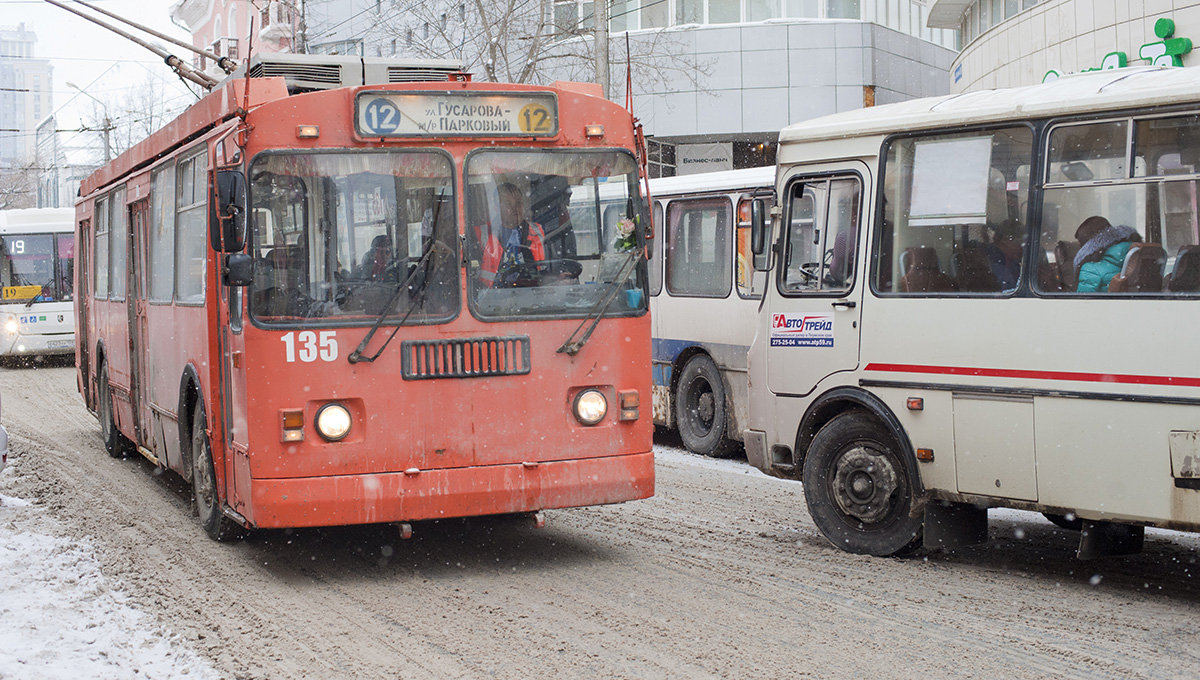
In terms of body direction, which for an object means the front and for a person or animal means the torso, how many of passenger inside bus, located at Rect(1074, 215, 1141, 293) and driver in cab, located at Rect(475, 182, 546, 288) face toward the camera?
1

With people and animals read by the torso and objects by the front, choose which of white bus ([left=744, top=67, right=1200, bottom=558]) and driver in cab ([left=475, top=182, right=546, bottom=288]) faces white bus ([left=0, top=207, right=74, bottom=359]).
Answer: white bus ([left=744, top=67, right=1200, bottom=558])

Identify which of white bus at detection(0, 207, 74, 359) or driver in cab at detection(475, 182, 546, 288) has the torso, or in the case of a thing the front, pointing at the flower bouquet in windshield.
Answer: the white bus

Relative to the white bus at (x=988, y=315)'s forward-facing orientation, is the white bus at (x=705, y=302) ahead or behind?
ahead

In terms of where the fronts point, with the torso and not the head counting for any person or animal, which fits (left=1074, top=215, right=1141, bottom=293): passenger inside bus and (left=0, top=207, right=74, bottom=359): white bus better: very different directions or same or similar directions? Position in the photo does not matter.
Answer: very different directions

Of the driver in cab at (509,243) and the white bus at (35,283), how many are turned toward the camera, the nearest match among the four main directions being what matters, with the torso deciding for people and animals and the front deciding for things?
2

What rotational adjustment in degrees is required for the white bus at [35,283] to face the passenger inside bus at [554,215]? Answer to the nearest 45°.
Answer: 0° — it already faces them

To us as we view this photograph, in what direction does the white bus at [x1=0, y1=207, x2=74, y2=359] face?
facing the viewer

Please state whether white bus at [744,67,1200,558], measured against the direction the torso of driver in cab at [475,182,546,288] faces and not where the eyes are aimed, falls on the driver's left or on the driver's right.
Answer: on the driver's left

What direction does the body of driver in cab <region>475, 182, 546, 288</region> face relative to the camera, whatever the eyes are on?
toward the camera

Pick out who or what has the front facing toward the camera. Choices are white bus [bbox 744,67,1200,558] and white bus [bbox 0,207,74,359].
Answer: white bus [bbox 0,207,74,359]

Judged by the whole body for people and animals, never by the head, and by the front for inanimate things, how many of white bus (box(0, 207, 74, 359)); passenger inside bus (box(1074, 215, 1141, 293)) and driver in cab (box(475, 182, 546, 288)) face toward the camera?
2

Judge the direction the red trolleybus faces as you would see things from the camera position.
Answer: facing the viewer and to the right of the viewer
